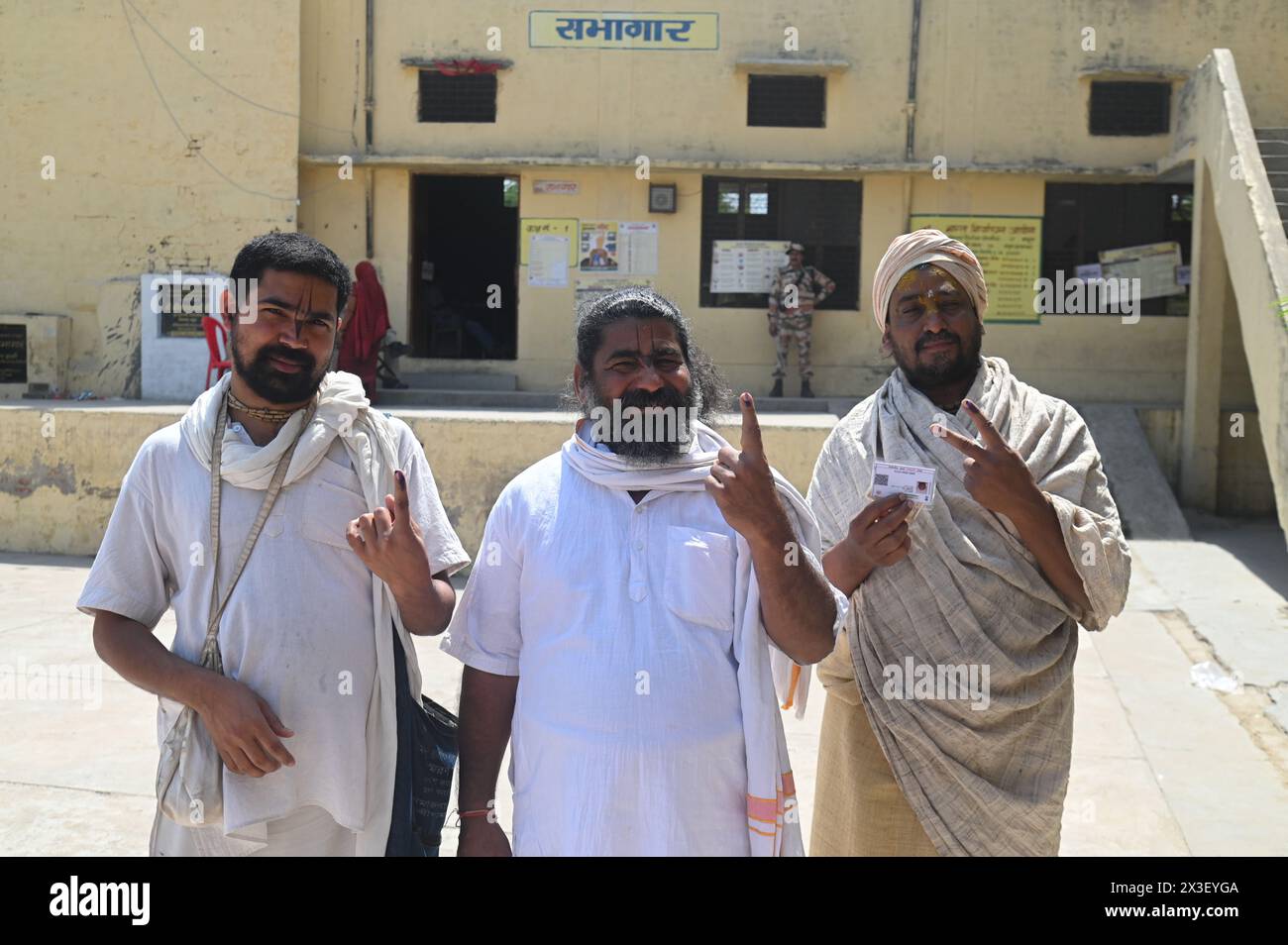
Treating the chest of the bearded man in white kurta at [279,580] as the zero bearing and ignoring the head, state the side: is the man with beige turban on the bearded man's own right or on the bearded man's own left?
on the bearded man's own left

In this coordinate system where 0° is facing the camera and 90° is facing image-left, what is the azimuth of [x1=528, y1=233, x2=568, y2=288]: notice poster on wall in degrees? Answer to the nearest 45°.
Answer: approximately 0°

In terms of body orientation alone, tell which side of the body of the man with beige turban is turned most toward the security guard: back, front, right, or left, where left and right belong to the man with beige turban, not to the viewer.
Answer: back

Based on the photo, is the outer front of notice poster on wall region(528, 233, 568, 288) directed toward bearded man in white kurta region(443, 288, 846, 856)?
yes

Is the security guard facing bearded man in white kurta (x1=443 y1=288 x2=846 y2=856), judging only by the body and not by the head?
yes

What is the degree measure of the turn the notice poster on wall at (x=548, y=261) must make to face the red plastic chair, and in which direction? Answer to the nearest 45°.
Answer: approximately 90° to its right

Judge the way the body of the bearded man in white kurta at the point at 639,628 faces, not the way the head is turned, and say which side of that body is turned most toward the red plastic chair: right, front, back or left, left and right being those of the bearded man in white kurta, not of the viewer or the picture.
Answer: back

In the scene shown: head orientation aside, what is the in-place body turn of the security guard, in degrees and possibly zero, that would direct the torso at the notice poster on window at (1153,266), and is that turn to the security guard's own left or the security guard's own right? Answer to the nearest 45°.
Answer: approximately 90° to the security guard's own left

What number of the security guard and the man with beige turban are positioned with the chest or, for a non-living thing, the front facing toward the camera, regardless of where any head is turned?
2
